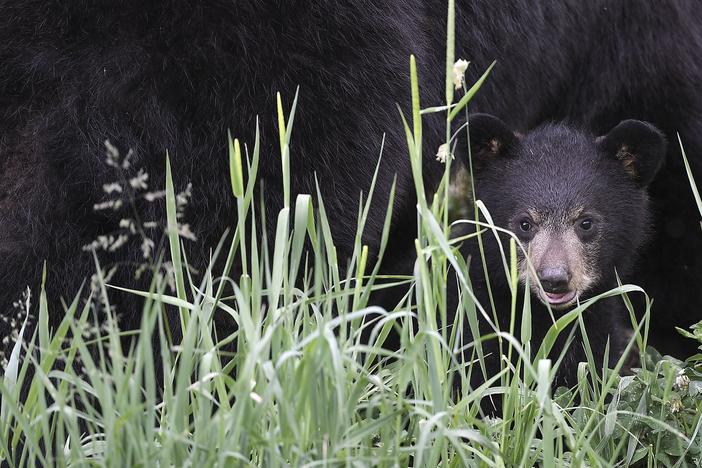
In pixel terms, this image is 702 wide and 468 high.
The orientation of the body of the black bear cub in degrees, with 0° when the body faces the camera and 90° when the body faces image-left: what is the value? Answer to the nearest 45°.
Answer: approximately 0°
